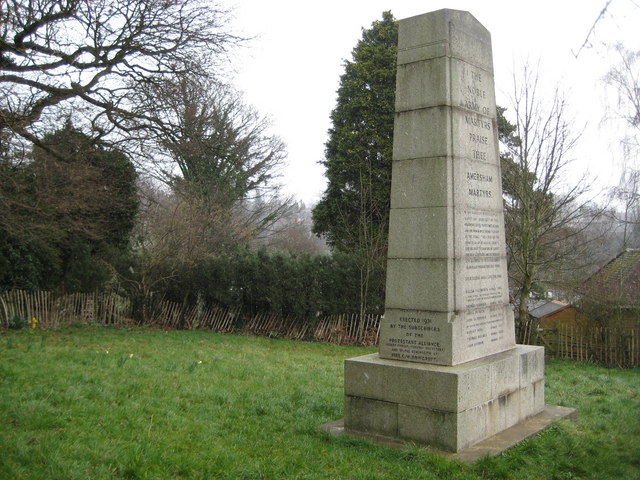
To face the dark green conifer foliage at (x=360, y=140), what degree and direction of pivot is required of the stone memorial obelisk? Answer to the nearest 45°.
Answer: approximately 135° to its left

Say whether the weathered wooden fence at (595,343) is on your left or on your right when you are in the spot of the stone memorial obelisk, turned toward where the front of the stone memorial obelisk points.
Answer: on your left

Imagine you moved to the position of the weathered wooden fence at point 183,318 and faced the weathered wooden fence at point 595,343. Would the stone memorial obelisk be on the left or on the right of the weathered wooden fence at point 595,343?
right

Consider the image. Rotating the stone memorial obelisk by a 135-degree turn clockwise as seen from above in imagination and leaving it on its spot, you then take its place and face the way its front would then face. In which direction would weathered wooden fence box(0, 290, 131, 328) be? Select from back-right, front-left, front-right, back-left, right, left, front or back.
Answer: front-right

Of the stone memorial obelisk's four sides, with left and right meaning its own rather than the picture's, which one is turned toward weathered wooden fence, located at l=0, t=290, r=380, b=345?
back

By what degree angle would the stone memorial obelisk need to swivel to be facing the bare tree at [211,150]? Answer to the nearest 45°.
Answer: approximately 180°

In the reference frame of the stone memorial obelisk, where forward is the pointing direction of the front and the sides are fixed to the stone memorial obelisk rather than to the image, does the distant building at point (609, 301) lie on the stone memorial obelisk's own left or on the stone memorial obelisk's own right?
on the stone memorial obelisk's own left
